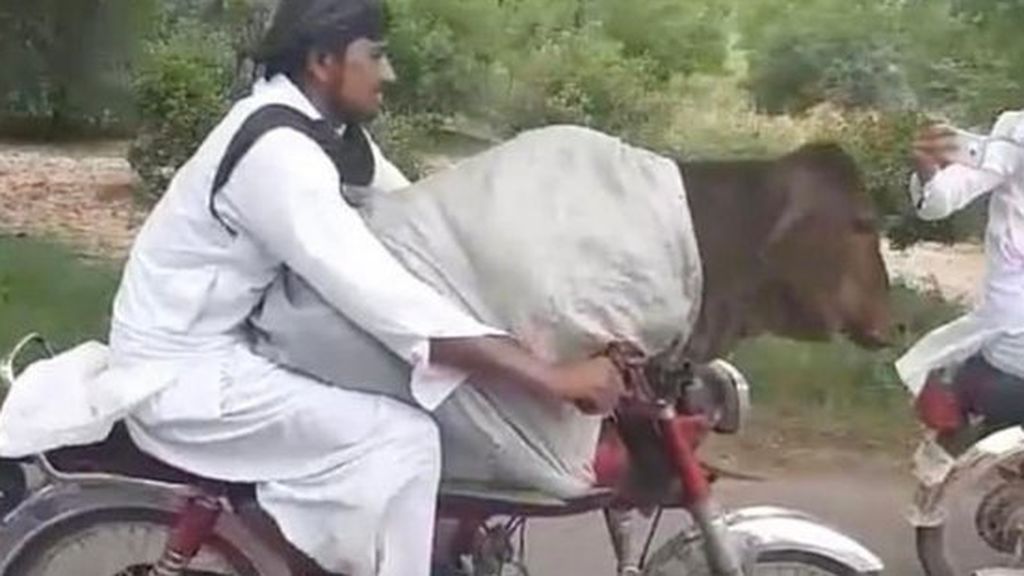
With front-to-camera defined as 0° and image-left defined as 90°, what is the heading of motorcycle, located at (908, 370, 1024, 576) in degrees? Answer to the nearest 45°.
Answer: approximately 270°

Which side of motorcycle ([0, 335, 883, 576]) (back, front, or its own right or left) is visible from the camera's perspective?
right

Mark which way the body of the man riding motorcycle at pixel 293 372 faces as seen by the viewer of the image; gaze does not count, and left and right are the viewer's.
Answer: facing to the right of the viewer

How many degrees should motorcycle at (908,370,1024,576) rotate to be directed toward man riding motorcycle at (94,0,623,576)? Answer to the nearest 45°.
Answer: approximately 135° to its right

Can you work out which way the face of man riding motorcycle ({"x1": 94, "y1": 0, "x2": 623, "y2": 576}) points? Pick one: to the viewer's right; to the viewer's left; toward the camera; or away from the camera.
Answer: to the viewer's right

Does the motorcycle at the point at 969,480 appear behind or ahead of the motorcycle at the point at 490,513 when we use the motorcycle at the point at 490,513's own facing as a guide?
ahead

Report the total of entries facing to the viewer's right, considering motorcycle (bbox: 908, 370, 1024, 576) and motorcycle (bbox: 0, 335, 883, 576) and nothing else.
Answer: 2
